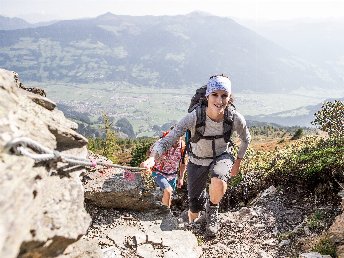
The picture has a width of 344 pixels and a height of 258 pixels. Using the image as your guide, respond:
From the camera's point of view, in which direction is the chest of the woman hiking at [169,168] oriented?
toward the camera

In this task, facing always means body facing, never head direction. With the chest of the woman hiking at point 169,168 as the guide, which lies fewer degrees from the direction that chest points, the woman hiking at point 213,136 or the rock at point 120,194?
the woman hiking

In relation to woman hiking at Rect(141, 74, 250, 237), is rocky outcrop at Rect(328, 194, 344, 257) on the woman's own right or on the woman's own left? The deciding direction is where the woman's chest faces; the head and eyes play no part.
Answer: on the woman's own left

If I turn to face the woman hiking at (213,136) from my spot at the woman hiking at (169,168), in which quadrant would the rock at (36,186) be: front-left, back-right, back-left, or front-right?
front-right

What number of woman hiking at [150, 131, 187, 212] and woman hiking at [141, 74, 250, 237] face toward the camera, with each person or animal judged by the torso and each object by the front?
2

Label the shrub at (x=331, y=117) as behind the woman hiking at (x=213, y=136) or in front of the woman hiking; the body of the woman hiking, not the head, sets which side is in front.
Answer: behind

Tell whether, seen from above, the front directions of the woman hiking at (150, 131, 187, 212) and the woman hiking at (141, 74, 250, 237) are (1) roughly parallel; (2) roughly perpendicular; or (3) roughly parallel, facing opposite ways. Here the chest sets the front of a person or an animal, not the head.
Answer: roughly parallel

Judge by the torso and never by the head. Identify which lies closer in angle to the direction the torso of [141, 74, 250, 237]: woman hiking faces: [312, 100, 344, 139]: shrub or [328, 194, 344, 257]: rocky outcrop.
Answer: the rocky outcrop

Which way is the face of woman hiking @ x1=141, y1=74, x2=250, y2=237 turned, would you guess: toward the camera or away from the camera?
toward the camera

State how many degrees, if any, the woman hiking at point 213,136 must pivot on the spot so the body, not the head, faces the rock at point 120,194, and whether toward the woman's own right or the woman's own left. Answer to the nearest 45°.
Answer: approximately 135° to the woman's own right
